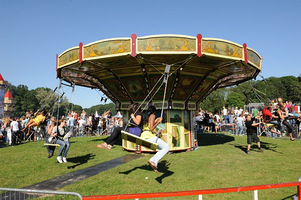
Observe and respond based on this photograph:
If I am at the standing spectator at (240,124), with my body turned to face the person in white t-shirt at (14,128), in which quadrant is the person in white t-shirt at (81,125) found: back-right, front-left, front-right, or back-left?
front-right

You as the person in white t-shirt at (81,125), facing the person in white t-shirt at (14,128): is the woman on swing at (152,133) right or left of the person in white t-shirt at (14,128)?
left
